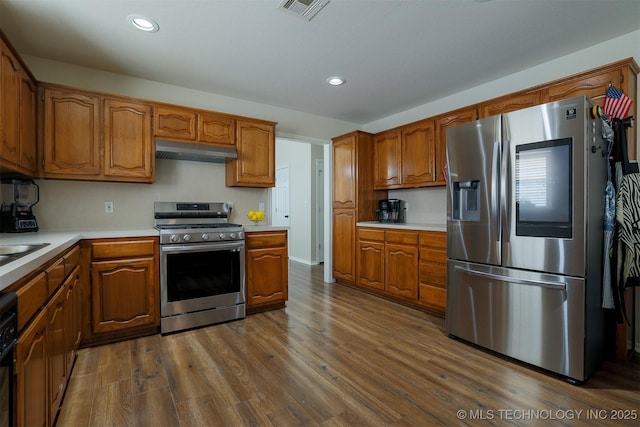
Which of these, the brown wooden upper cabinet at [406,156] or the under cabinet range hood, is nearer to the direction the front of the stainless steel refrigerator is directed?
the under cabinet range hood

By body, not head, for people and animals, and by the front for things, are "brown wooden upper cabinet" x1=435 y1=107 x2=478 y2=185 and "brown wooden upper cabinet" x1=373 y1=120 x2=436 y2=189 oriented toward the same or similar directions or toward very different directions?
same or similar directions

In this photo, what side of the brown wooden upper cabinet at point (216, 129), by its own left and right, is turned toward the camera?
front

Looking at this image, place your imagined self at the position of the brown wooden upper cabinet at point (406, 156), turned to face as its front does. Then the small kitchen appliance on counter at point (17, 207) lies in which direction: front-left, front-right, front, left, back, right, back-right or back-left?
front

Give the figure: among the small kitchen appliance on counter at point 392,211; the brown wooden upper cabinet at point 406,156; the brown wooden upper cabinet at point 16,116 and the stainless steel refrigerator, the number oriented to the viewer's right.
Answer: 1

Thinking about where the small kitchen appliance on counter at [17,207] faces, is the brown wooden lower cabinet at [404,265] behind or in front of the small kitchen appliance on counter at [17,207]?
in front

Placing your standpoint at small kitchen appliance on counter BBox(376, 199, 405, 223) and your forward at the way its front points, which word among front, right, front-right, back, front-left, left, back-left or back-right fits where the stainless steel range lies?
front

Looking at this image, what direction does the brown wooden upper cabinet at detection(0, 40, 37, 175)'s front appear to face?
to the viewer's right

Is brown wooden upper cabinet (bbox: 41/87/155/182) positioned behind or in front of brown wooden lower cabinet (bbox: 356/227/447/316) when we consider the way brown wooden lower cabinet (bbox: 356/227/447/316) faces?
in front

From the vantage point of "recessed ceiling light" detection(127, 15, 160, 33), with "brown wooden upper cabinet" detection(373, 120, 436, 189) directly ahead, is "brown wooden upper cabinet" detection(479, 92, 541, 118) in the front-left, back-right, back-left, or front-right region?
front-right

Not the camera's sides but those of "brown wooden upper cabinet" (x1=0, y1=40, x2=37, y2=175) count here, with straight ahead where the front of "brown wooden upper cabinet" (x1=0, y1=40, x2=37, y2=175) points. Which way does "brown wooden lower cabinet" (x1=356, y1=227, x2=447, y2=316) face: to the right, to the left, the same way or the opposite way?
the opposite way

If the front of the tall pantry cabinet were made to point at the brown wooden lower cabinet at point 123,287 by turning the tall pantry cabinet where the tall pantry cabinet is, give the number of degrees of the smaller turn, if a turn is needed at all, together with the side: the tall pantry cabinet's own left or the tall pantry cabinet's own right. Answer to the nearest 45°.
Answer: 0° — it already faces it

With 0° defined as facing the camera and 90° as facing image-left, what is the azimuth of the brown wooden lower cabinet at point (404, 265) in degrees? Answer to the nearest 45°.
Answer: approximately 45°

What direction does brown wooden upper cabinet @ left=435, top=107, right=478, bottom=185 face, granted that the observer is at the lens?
facing the viewer and to the left of the viewer

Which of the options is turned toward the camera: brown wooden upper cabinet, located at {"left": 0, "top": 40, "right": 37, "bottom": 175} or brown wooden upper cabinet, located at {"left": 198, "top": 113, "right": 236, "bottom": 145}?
brown wooden upper cabinet, located at {"left": 198, "top": 113, "right": 236, "bottom": 145}

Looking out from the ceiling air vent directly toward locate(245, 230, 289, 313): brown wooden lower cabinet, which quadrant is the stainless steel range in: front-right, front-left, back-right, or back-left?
front-left

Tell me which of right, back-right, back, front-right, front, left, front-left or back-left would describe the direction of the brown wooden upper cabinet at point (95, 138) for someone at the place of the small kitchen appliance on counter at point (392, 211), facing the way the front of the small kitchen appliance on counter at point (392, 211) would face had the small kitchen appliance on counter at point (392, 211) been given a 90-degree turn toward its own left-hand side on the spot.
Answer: right
